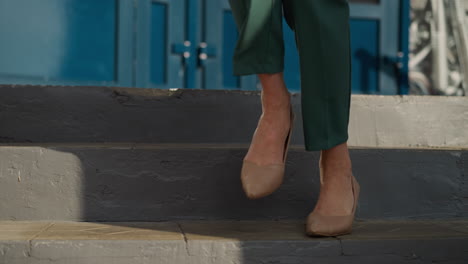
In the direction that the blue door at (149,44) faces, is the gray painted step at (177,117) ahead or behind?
ahead

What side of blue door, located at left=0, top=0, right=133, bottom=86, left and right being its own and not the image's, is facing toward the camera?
front

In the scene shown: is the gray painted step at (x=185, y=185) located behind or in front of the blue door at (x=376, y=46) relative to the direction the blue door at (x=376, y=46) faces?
in front

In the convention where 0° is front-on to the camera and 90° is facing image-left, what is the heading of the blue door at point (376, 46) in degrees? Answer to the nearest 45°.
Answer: approximately 0°

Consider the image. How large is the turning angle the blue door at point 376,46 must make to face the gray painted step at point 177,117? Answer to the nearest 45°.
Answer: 0° — it already faces it

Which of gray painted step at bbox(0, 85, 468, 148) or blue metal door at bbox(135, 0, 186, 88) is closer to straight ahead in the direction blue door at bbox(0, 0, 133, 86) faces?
the gray painted step

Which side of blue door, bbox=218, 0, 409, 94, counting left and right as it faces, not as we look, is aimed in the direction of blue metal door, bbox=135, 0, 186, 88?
right

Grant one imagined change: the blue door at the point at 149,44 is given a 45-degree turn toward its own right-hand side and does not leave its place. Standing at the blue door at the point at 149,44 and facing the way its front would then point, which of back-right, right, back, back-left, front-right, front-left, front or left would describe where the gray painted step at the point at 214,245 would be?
front-left

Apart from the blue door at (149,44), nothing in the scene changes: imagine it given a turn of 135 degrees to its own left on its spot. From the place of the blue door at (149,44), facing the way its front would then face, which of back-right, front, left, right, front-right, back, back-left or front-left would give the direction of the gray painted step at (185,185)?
back-right

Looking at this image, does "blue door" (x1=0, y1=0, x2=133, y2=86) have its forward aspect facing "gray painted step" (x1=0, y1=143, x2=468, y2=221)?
yes

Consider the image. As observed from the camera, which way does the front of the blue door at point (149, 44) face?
facing the viewer

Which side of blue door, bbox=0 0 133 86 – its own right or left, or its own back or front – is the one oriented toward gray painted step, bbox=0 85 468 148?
front

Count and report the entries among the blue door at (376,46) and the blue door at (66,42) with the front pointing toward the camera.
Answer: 2

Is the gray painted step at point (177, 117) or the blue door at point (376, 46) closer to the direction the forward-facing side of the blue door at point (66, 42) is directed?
the gray painted step

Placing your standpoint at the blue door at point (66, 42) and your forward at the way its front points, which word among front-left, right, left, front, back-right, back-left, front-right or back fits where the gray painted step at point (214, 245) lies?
front
